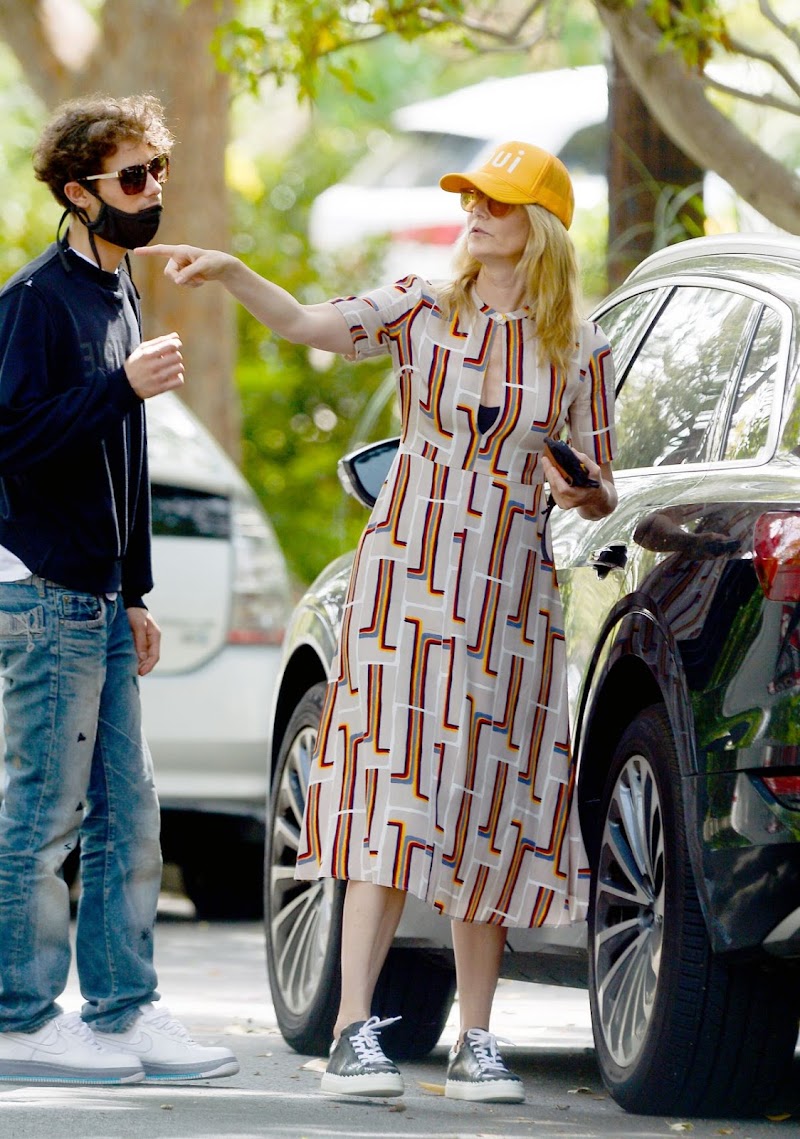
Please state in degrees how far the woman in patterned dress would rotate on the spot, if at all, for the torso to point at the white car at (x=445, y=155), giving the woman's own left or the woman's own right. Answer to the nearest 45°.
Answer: approximately 180°

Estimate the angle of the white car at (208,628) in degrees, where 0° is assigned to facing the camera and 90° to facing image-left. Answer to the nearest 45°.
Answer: approximately 180°

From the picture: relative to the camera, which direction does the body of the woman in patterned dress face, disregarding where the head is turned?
toward the camera

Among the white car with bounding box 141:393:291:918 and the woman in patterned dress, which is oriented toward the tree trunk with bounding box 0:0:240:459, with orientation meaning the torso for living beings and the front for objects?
the white car

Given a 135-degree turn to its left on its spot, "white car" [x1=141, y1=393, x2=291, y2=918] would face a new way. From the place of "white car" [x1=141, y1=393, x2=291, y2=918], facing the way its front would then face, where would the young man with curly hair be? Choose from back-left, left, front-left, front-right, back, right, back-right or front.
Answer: front-left

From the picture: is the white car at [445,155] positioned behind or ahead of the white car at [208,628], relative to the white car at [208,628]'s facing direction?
ahead

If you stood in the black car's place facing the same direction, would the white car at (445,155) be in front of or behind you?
in front

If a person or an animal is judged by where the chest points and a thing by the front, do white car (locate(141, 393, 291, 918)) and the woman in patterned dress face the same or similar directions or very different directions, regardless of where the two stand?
very different directions

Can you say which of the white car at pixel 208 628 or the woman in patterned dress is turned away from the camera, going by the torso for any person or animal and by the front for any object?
the white car

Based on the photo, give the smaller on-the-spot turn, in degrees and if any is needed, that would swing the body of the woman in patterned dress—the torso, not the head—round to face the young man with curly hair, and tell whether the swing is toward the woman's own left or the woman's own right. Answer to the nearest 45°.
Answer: approximately 90° to the woman's own right

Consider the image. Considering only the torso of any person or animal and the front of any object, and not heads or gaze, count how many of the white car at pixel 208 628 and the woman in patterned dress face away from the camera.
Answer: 1

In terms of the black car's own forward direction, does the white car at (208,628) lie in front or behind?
in front

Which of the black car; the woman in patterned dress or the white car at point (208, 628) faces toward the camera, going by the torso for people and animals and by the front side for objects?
the woman in patterned dress

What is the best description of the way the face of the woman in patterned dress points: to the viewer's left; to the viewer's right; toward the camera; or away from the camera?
to the viewer's left
